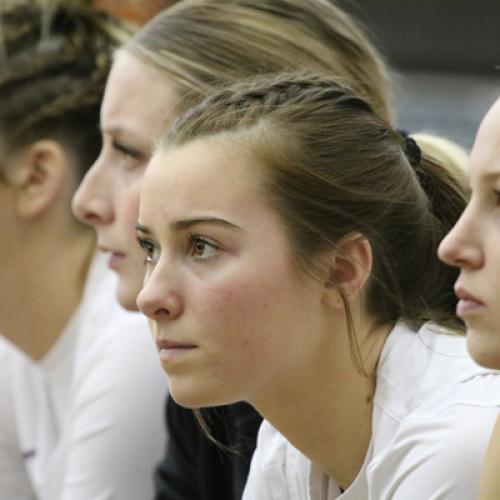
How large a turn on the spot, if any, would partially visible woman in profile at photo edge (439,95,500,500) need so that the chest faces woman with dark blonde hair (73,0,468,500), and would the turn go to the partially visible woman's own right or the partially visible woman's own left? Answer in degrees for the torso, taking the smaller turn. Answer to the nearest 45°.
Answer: approximately 45° to the partially visible woman's own right

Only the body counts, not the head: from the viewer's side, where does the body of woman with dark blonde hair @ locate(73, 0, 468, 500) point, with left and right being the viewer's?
facing to the left of the viewer

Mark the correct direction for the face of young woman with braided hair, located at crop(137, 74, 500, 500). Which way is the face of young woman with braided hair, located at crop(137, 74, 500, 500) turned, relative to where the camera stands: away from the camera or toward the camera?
toward the camera

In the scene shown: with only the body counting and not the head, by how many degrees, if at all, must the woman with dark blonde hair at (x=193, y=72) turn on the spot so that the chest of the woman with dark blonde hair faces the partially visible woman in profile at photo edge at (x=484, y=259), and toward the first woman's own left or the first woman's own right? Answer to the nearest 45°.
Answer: approximately 135° to the first woman's own left

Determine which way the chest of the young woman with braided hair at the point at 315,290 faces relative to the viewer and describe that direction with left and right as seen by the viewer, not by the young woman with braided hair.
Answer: facing the viewer and to the left of the viewer

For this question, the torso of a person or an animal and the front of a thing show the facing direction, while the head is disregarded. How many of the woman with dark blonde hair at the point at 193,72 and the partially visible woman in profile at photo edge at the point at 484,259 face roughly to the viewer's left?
2

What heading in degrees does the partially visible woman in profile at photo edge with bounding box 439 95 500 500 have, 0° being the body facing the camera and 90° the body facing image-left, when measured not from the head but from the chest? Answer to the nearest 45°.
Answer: approximately 90°

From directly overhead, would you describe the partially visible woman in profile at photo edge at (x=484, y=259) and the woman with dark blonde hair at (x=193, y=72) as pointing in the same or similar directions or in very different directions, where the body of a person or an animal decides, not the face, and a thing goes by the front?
same or similar directions
